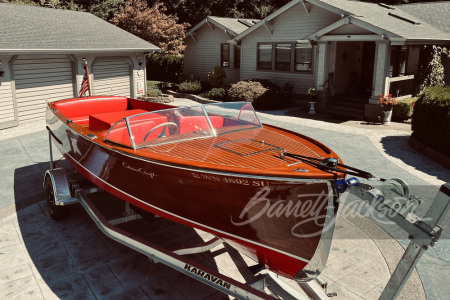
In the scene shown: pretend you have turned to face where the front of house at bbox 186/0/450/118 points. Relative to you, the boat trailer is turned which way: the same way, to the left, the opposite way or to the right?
to the left

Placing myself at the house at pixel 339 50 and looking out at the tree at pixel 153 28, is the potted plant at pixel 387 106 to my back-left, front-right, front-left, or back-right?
back-left

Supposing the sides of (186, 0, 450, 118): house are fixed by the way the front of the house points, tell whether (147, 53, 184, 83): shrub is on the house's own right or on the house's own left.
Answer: on the house's own right

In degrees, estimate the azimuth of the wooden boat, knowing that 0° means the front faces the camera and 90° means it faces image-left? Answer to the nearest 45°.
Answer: approximately 315°

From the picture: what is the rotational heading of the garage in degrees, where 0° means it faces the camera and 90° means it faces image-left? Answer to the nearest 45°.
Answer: approximately 315°

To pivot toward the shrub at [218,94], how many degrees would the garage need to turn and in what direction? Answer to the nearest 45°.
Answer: approximately 45° to its left

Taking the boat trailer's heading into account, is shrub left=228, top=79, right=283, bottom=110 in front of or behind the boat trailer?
behind
